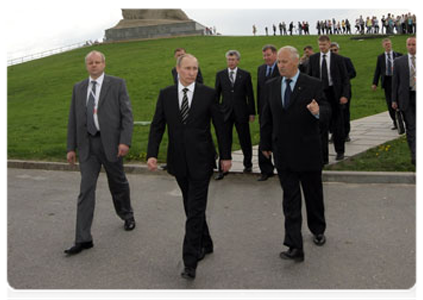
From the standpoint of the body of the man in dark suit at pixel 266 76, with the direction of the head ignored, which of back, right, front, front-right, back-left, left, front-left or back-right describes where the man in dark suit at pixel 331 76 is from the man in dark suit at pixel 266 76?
back-left

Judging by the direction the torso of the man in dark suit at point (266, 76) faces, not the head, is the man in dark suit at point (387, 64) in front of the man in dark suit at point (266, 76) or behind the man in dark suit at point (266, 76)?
behind

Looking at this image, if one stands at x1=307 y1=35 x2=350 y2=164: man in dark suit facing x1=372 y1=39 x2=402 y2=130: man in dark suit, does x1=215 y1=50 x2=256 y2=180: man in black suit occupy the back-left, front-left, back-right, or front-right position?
back-left

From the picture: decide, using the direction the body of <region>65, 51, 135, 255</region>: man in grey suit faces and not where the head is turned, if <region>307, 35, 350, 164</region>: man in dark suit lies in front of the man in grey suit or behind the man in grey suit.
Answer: behind

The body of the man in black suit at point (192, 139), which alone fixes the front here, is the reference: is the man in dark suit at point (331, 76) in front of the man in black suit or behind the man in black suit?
behind

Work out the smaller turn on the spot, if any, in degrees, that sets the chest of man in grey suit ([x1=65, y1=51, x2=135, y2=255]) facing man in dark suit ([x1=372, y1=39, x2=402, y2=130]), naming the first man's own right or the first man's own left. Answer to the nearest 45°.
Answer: approximately 180°

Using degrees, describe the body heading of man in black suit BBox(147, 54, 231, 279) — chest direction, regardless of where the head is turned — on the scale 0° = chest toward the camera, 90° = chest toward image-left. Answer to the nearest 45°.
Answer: approximately 0°

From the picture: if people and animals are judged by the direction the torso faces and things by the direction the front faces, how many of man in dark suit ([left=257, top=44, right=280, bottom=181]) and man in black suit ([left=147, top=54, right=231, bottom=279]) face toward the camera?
2

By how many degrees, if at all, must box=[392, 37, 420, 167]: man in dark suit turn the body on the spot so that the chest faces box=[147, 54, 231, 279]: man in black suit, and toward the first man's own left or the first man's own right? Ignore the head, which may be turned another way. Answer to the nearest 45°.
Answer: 0° — they already face them
